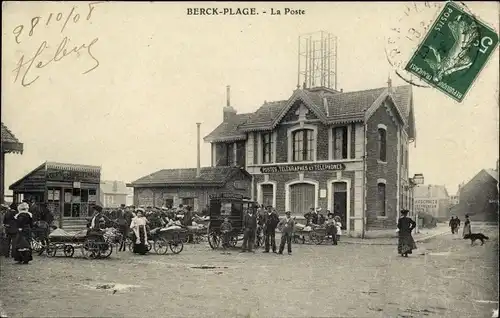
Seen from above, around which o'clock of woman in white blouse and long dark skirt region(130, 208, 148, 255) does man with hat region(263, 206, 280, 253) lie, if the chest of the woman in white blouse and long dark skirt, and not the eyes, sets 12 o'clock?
The man with hat is roughly at 10 o'clock from the woman in white blouse and long dark skirt.

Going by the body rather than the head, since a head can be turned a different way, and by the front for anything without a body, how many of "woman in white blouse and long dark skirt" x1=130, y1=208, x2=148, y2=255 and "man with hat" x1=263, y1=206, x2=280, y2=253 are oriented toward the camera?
2

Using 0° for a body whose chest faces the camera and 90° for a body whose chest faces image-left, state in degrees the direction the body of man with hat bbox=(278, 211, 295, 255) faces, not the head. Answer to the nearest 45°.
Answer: approximately 0°

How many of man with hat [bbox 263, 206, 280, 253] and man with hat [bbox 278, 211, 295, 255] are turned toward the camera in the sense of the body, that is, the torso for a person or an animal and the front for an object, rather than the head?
2
